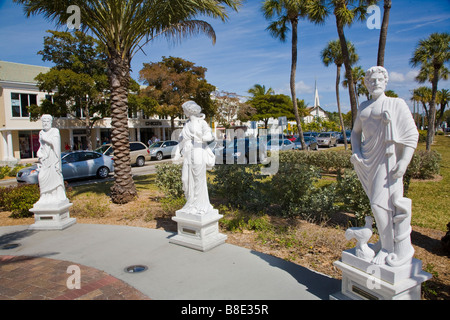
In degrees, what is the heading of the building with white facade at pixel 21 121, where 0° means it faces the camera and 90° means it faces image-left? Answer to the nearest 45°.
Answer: approximately 315°

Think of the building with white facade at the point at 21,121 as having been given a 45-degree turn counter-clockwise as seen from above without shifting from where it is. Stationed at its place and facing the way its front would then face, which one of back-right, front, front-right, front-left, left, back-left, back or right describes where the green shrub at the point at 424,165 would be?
front-right

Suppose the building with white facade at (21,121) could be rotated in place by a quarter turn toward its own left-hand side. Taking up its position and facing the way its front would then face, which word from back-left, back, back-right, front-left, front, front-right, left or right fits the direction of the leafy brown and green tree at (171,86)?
front-right

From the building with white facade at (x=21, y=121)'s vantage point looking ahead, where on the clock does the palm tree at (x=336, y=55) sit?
The palm tree is roughly at 11 o'clock from the building with white facade.

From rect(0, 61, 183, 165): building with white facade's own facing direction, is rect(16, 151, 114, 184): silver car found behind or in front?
in front

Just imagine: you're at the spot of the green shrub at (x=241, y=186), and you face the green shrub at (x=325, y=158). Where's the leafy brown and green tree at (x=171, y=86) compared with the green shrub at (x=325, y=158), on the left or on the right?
left

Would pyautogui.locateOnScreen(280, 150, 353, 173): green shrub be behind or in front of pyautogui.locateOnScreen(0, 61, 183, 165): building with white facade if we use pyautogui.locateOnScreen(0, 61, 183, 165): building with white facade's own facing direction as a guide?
in front

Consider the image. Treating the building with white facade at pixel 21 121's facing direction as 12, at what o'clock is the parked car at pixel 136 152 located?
The parked car is roughly at 12 o'clock from the building with white facade.

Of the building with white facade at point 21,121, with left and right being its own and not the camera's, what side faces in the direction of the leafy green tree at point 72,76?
front
